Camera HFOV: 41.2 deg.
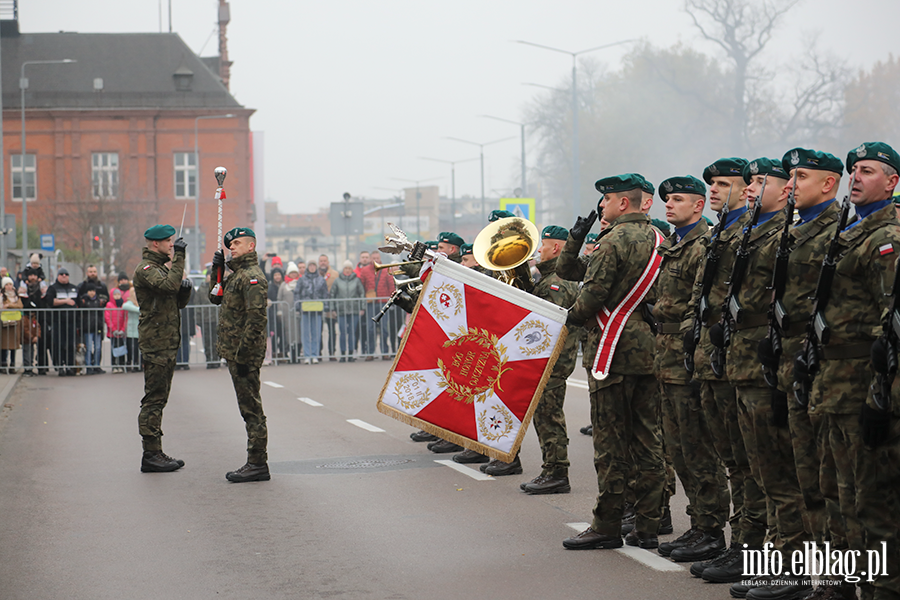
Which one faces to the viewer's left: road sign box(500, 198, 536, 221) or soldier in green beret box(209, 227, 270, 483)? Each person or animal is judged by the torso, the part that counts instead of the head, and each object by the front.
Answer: the soldier in green beret

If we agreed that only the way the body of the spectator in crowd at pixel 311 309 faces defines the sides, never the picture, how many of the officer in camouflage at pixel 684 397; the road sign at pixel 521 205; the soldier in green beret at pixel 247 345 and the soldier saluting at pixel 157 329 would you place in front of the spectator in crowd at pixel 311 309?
3

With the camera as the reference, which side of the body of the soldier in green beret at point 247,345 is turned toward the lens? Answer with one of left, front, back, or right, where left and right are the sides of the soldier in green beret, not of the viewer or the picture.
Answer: left

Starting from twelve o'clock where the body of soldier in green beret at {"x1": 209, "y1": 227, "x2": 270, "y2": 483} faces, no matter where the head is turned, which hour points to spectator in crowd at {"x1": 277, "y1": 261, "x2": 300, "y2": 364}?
The spectator in crowd is roughly at 3 o'clock from the soldier in green beret.

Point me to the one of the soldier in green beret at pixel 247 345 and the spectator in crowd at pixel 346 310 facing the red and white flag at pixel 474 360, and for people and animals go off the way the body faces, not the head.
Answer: the spectator in crowd

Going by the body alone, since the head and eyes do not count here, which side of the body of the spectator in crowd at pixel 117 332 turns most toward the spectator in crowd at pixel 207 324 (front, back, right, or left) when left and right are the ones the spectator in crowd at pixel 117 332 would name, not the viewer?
left

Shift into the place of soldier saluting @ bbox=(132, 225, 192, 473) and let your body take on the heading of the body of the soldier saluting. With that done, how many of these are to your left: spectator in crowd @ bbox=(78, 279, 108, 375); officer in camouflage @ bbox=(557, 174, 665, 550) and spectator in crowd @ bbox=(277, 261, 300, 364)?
2

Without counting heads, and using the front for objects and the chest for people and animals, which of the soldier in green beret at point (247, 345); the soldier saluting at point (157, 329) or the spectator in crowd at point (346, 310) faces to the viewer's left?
the soldier in green beret

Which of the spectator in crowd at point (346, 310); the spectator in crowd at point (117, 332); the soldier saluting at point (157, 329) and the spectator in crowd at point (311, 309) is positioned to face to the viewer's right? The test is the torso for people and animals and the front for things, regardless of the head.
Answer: the soldier saluting

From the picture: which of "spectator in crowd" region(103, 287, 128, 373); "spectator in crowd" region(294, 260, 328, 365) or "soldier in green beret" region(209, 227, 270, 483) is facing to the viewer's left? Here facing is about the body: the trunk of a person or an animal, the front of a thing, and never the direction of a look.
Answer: the soldier in green beret

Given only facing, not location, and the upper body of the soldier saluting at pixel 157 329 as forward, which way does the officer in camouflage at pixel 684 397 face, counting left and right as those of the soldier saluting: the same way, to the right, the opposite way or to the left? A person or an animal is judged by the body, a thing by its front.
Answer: the opposite way

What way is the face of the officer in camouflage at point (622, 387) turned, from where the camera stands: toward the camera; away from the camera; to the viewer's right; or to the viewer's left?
to the viewer's left

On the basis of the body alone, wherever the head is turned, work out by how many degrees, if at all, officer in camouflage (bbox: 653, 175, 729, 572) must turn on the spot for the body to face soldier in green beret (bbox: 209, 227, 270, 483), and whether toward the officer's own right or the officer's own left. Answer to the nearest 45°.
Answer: approximately 90° to the officer's own right

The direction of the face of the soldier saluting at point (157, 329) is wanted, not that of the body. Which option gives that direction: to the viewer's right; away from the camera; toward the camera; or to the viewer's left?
to the viewer's right

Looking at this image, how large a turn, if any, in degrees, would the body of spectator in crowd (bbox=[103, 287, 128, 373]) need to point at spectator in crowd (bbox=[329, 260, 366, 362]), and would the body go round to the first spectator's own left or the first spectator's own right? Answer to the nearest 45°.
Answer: approximately 90° to the first spectator's own left
